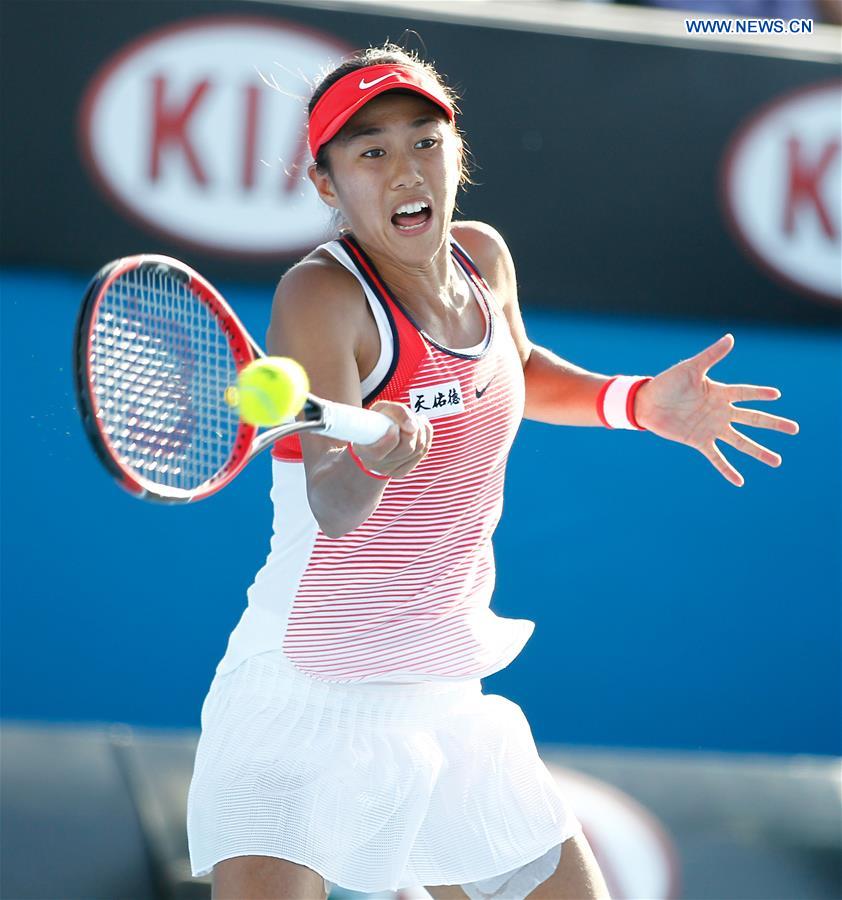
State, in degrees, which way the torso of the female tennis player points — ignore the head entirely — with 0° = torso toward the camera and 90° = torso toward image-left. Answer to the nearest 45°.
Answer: approximately 315°
